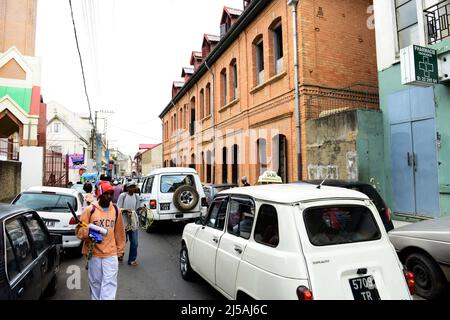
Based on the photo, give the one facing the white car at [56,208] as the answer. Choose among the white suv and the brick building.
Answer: the brick building

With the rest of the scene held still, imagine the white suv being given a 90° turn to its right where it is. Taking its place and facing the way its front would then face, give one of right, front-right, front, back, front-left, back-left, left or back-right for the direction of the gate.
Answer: back-left

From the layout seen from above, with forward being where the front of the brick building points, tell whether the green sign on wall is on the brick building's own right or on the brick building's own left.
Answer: on the brick building's own left

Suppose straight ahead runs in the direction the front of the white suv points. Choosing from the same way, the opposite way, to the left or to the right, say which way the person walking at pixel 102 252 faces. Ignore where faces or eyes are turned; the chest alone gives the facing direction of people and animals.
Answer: the opposite way

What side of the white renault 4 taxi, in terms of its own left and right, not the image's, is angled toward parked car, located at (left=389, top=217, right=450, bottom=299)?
right

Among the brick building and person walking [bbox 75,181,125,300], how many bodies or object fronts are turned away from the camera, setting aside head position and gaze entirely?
0

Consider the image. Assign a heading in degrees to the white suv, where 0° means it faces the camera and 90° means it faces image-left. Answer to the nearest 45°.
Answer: approximately 180°

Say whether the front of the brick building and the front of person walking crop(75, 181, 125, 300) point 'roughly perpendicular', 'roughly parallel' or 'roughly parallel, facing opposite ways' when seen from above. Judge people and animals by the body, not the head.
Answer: roughly perpendicular

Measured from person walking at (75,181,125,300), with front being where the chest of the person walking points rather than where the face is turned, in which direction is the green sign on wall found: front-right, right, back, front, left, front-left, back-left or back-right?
left

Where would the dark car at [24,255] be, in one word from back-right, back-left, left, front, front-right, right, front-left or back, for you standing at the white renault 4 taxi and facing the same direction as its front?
front-left

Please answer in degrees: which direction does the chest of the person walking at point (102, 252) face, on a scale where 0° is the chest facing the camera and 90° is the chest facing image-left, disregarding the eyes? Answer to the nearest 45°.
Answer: approximately 0°

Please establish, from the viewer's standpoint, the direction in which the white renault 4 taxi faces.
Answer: facing away from the viewer and to the left of the viewer
